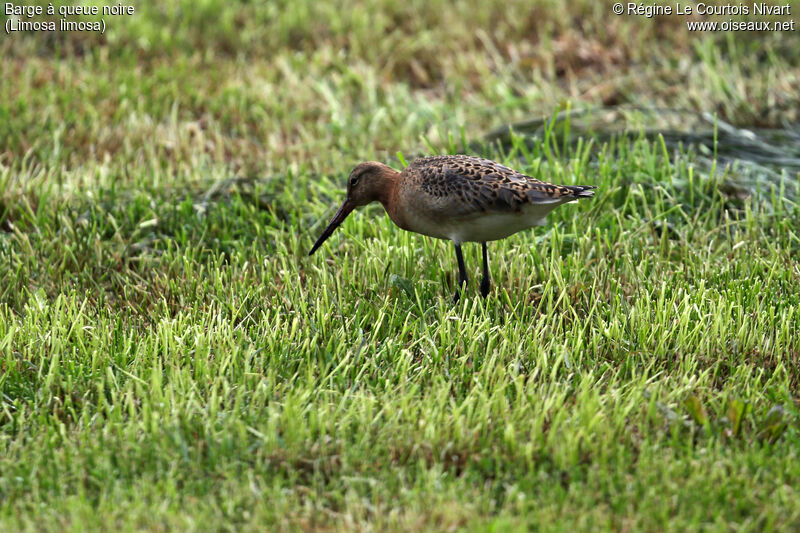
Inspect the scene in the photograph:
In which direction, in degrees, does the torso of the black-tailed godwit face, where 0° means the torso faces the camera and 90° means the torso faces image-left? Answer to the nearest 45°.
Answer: approximately 90°
